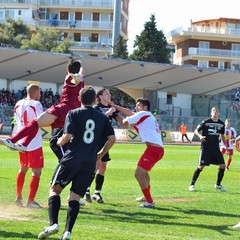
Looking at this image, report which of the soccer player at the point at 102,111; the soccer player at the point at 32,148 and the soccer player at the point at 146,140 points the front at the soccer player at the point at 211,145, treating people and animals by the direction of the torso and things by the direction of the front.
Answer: the soccer player at the point at 32,148

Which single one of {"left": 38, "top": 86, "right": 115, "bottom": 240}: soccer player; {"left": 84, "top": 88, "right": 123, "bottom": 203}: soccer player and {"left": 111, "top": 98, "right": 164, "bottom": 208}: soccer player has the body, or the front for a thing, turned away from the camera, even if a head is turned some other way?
{"left": 38, "top": 86, "right": 115, "bottom": 240}: soccer player

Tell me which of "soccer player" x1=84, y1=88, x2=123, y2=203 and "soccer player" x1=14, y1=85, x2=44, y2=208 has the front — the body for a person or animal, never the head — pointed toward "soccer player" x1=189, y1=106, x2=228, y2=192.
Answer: "soccer player" x1=14, y1=85, x2=44, y2=208

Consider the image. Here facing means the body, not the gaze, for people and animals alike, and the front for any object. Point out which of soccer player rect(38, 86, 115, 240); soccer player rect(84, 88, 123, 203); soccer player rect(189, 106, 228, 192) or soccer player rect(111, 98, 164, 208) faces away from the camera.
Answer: soccer player rect(38, 86, 115, 240)

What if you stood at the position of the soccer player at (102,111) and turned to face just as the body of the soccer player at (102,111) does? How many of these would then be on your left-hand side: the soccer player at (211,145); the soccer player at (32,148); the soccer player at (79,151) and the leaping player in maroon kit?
1

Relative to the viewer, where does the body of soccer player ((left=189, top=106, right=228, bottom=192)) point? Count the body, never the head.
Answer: toward the camera

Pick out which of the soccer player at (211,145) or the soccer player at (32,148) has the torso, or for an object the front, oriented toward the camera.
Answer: the soccer player at (211,145)

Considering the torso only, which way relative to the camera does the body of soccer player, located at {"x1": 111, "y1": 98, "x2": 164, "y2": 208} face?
to the viewer's left

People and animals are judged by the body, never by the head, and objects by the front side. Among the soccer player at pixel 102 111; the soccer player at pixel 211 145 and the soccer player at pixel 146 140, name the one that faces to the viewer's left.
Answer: the soccer player at pixel 146 140

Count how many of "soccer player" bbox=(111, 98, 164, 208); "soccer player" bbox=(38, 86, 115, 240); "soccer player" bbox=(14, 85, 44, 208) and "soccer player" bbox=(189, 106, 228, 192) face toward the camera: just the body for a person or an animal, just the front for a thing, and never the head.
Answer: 1

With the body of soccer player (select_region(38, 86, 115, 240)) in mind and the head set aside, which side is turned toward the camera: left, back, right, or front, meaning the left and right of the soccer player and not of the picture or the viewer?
back

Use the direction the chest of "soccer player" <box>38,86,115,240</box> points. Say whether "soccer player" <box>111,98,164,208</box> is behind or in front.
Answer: in front

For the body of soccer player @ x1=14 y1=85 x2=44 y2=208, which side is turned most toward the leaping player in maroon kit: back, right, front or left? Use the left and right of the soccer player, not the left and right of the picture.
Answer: right

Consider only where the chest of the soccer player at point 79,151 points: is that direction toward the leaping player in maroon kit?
yes

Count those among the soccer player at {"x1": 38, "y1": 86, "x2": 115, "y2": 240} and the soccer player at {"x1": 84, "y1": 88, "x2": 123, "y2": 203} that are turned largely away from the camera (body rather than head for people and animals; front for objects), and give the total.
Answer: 1

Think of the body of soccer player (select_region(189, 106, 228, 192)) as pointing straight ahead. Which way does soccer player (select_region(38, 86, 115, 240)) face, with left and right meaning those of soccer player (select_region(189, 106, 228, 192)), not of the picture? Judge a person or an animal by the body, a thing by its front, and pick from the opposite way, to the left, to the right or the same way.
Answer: the opposite way

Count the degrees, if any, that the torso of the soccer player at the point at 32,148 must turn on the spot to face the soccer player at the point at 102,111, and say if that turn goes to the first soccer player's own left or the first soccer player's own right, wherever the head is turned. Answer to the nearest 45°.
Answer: approximately 45° to the first soccer player's own right

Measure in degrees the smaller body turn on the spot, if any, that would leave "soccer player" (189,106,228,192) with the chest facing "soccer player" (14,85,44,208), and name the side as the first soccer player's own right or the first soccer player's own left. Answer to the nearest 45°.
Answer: approximately 45° to the first soccer player's own right
